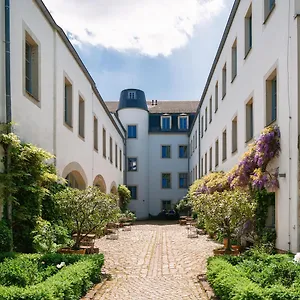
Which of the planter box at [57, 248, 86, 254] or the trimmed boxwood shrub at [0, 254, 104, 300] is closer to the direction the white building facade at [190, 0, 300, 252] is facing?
the planter box

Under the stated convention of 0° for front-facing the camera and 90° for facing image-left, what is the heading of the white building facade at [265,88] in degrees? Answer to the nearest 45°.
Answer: approximately 90°

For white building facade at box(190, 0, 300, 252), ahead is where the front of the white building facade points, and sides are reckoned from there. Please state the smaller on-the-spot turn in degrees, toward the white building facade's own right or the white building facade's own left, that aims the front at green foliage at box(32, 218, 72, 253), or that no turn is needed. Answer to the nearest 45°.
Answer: approximately 45° to the white building facade's own left
